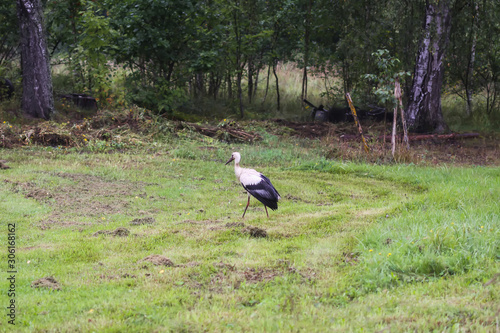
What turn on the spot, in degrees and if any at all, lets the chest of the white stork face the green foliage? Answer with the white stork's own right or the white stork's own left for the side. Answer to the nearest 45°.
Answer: approximately 135° to the white stork's own right

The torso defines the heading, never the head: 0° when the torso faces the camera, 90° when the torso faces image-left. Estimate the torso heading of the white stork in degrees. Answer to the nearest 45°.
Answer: approximately 90°

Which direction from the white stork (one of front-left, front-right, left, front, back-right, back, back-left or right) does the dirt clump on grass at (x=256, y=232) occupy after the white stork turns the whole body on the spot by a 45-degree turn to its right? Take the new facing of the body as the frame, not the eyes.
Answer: back-left

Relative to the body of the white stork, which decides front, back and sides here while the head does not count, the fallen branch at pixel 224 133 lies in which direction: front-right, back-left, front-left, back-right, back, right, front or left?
right

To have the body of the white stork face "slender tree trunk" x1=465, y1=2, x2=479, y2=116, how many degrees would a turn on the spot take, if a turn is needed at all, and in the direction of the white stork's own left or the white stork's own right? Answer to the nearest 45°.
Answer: approximately 135° to the white stork's own right

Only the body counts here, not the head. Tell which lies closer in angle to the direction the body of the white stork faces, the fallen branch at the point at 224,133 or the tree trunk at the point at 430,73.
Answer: the fallen branch

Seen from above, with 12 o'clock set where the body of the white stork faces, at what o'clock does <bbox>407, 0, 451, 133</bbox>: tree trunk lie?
The tree trunk is roughly at 4 o'clock from the white stork.

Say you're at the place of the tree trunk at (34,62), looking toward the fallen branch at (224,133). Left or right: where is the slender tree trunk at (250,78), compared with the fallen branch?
left

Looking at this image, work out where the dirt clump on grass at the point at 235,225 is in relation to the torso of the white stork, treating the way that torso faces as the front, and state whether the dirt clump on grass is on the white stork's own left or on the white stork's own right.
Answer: on the white stork's own left

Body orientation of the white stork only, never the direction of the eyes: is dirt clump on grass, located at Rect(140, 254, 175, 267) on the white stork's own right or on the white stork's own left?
on the white stork's own left

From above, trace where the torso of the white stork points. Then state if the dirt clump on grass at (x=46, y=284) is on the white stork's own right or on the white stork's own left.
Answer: on the white stork's own left

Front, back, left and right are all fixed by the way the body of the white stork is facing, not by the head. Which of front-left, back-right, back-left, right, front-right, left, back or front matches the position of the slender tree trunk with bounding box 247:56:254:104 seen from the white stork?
right

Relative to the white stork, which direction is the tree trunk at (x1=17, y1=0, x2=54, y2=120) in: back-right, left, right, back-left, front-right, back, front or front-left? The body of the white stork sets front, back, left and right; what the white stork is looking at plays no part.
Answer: front-right
